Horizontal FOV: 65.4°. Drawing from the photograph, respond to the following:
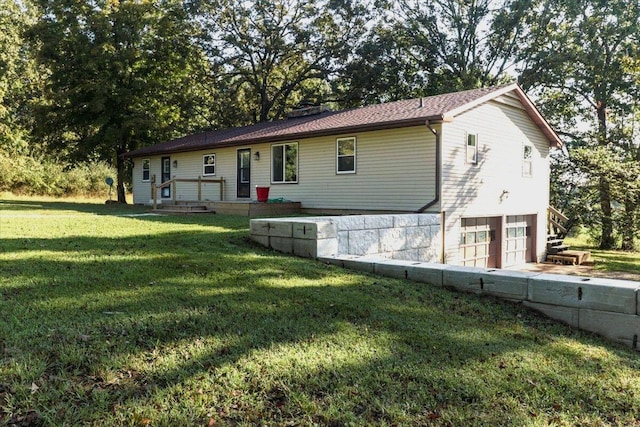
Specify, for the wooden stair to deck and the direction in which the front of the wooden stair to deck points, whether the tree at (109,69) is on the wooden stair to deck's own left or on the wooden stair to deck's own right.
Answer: on the wooden stair to deck's own right

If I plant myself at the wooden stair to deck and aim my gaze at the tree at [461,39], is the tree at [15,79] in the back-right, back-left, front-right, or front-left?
front-left

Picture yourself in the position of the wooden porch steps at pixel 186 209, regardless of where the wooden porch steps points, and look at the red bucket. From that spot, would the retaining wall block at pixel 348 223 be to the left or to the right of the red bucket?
right

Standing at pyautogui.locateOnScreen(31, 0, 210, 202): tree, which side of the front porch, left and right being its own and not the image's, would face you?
right

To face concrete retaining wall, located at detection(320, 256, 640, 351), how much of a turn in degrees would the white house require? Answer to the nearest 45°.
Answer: approximately 45° to its left

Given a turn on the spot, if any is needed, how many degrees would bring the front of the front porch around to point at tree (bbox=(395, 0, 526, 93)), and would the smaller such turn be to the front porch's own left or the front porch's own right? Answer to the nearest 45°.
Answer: approximately 180°

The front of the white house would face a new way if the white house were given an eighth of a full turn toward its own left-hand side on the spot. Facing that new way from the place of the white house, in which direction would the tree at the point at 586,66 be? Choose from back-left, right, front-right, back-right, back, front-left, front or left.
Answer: back-left

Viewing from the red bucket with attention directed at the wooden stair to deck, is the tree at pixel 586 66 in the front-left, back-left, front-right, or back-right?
front-left

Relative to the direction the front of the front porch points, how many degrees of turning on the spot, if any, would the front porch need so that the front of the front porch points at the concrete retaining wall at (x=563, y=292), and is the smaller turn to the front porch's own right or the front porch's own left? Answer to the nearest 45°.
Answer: approximately 45° to the front porch's own left

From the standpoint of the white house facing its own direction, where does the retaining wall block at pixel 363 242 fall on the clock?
The retaining wall block is roughly at 11 o'clock from the white house.

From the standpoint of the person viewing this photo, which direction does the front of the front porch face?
facing the viewer and to the left of the viewer

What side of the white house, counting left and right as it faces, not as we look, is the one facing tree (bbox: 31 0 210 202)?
right

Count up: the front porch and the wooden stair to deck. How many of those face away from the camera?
0
